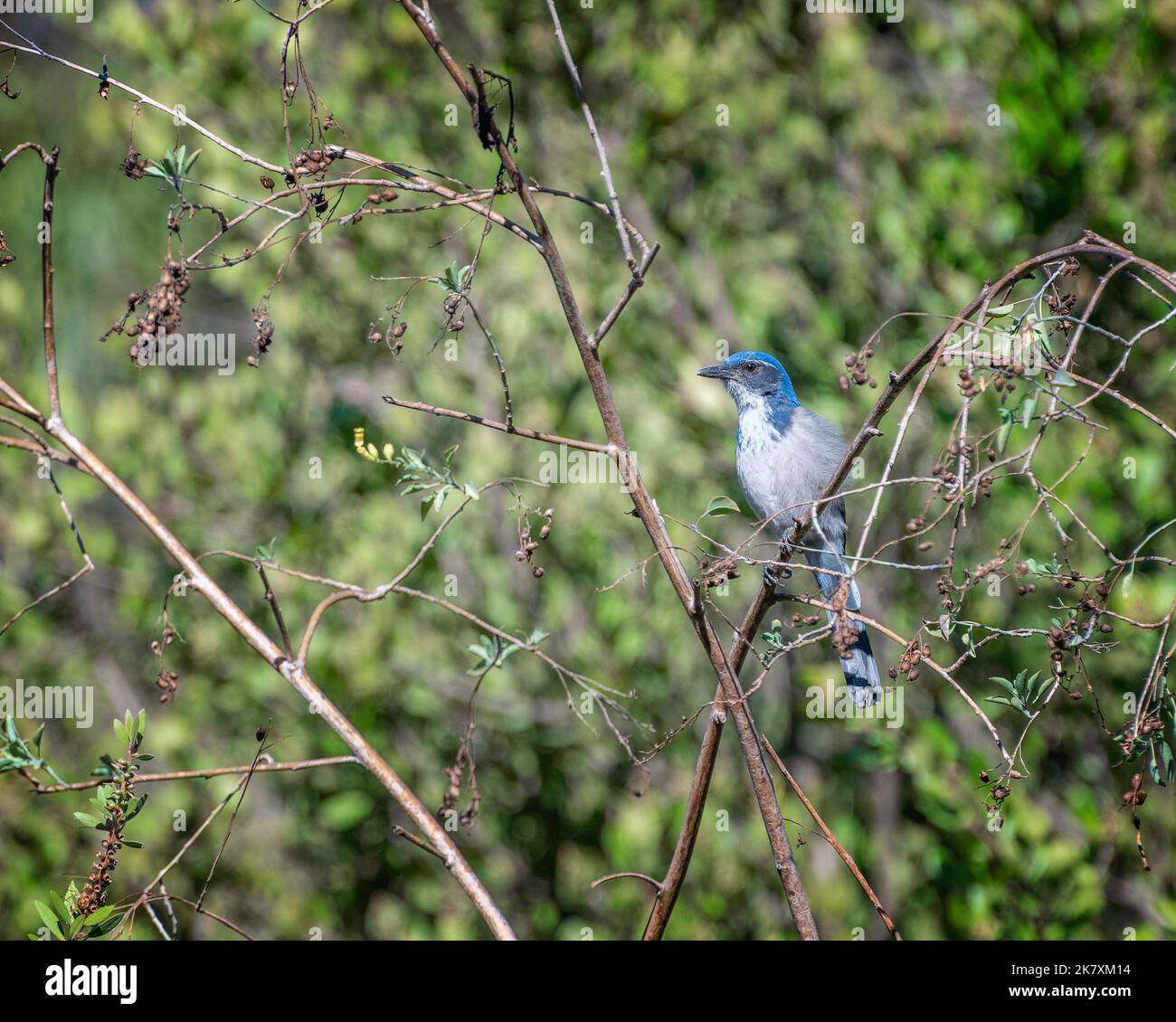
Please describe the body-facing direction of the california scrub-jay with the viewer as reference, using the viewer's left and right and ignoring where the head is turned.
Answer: facing the viewer and to the left of the viewer
